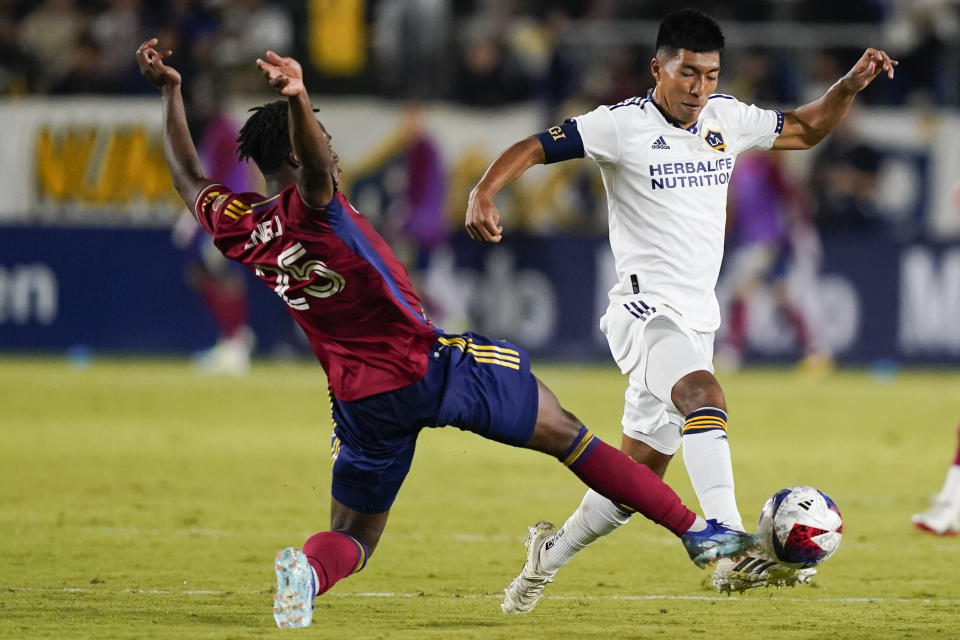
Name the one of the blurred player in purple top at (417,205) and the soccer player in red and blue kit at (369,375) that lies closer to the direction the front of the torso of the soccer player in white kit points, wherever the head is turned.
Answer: the soccer player in red and blue kit

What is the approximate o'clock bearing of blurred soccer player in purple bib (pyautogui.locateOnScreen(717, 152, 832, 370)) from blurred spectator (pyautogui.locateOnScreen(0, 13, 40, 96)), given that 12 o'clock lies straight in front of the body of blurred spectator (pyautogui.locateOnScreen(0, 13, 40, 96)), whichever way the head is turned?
blurred soccer player in purple bib (pyautogui.locateOnScreen(717, 152, 832, 370)) is roughly at 10 o'clock from blurred spectator (pyautogui.locateOnScreen(0, 13, 40, 96)).

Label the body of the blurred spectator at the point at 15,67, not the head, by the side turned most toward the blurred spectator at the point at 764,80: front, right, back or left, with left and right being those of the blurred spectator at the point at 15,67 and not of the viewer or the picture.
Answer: left

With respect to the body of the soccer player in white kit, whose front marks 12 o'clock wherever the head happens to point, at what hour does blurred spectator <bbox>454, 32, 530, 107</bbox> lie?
The blurred spectator is roughly at 7 o'clock from the soccer player in white kit.

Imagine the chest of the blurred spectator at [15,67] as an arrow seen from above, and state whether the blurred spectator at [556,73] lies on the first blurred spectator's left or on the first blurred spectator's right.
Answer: on the first blurred spectator's left

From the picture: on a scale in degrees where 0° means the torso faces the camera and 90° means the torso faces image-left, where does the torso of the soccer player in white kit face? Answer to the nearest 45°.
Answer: approximately 315°

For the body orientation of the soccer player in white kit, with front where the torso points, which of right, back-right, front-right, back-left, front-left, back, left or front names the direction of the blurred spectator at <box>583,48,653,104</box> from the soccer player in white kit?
back-left

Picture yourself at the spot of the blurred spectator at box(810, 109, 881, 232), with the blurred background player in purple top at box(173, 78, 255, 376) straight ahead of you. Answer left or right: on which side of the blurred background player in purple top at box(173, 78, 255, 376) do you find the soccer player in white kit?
left

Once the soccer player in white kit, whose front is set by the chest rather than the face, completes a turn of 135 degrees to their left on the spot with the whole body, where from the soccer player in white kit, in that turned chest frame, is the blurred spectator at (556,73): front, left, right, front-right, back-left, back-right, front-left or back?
front
